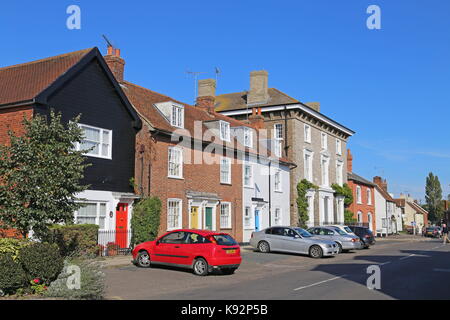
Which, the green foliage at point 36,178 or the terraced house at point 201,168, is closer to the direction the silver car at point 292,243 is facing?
the green foliage

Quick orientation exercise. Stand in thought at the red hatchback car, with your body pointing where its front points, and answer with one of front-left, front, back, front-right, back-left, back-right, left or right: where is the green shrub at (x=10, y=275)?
left

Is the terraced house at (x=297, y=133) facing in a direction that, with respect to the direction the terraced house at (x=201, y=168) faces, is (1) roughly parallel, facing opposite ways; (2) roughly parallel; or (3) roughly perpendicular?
roughly parallel

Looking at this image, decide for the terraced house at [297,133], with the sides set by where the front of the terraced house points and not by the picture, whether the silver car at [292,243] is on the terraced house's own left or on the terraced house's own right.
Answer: on the terraced house's own right

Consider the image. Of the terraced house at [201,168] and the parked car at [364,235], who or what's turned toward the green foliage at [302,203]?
the parked car

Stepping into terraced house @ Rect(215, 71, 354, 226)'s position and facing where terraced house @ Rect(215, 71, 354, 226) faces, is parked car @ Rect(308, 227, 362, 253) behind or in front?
in front

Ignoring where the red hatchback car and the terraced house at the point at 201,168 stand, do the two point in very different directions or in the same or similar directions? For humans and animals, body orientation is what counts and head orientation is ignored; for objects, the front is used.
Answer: very different directions

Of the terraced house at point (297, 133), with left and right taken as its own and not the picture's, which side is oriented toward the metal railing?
right

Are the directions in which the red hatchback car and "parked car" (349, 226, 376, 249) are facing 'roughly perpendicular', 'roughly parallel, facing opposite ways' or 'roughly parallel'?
roughly parallel

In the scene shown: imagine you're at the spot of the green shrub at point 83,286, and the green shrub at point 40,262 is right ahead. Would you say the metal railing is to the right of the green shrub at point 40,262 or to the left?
right

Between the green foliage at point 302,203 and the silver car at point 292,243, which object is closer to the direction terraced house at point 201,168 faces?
the silver car
